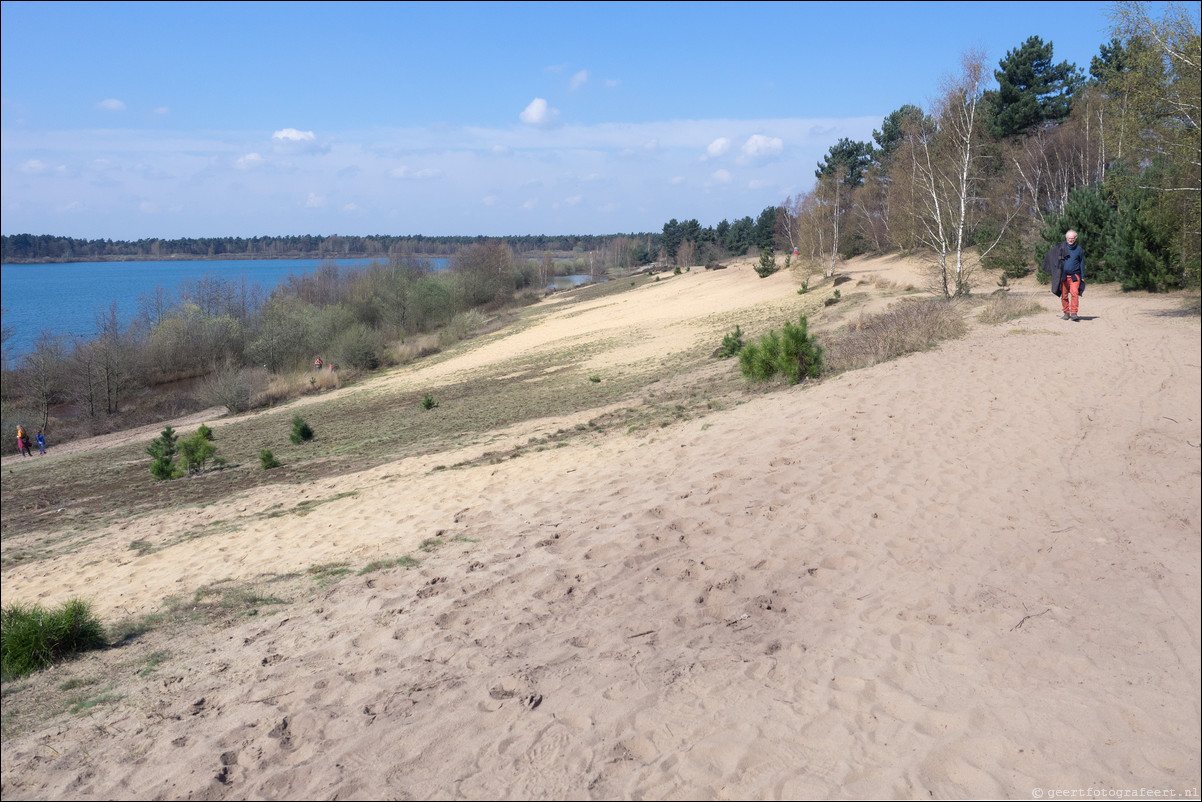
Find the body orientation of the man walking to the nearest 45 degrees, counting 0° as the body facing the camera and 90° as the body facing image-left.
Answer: approximately 0°

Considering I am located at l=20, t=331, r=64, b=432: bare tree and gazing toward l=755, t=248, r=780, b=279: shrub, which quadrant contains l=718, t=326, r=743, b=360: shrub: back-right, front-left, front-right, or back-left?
front-right

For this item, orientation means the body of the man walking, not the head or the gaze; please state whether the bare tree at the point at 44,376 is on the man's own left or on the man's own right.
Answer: on the man's own right

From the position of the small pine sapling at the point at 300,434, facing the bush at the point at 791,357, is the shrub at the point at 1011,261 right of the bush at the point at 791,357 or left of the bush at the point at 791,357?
left

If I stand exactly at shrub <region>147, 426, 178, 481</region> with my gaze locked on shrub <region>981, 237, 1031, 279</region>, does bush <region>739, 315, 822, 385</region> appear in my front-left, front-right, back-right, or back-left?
front-right

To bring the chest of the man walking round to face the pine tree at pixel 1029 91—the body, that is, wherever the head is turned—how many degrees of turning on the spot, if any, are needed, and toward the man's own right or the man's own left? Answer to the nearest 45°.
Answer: approximately 180°
